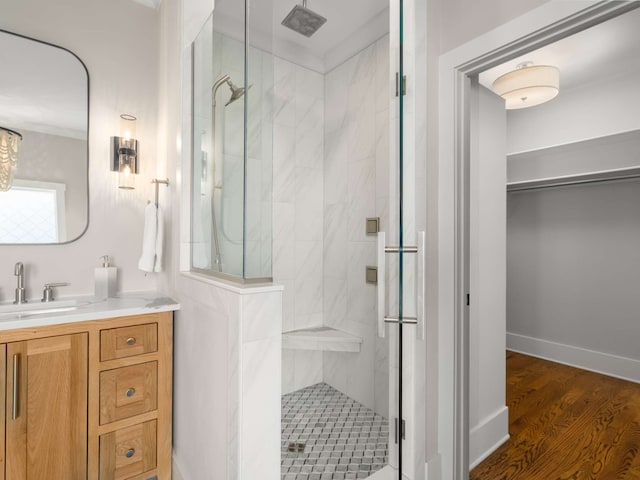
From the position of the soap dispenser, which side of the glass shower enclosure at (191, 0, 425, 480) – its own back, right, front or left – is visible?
right

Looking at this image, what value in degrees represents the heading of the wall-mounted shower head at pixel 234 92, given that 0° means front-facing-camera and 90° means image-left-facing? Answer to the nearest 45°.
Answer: approximately 270°

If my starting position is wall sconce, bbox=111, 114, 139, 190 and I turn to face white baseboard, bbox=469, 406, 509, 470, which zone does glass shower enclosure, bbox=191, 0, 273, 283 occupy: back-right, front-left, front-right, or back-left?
front-right

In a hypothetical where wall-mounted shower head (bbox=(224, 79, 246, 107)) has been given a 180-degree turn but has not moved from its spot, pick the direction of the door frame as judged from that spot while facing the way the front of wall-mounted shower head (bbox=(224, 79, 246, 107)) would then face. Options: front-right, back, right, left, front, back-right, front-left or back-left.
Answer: back

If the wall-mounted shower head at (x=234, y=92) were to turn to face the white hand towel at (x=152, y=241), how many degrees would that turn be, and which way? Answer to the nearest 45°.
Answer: approximately 90° to its right

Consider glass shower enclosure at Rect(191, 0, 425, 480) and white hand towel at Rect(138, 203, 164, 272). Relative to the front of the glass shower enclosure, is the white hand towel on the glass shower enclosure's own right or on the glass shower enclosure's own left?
on the glass shower enclosure's own right

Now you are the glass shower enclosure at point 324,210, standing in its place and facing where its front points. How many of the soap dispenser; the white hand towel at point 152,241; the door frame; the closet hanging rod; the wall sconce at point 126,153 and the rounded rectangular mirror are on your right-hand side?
4

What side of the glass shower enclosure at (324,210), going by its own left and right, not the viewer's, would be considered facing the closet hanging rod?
left

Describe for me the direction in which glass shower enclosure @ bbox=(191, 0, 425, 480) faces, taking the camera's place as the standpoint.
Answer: facing the viewer
